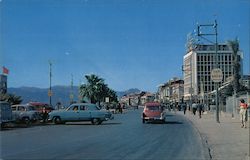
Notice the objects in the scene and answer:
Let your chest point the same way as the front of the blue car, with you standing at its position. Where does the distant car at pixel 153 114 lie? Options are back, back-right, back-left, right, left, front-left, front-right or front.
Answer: back

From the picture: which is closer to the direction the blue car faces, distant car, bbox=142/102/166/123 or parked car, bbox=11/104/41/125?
the parked car

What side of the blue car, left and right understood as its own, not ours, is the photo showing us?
left

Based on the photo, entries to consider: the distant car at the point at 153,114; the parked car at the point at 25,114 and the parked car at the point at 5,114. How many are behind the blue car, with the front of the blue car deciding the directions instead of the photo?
1

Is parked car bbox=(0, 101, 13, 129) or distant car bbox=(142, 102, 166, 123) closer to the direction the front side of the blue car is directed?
the parked car

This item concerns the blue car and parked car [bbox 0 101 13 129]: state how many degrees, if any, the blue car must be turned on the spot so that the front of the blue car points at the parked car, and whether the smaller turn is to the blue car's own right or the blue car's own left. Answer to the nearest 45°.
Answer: approximately 45° to the blue car's own left

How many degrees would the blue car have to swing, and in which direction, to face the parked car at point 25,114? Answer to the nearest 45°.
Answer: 0° — it already faces it
